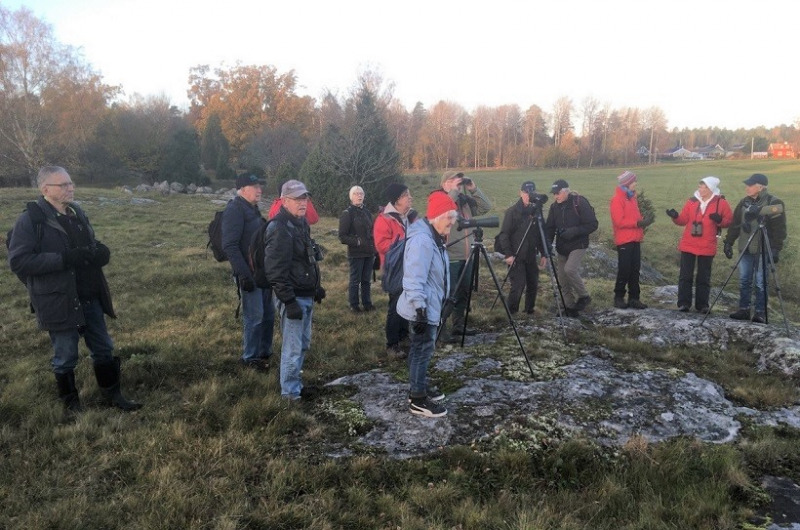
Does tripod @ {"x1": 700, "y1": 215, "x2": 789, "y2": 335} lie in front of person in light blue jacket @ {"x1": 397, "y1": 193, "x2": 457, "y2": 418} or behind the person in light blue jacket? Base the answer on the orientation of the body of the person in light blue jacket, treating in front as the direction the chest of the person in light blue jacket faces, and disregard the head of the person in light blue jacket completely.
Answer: in front

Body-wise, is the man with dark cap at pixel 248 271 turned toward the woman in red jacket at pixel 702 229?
yes

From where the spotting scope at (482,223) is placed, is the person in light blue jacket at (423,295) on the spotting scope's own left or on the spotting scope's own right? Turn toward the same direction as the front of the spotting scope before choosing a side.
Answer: on the spotting scope's own right

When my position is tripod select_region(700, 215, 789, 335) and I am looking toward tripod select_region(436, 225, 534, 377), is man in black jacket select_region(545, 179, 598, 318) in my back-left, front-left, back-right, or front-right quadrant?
front-right

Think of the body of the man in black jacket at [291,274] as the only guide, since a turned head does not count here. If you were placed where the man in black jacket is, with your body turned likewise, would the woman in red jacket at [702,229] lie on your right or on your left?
on your left

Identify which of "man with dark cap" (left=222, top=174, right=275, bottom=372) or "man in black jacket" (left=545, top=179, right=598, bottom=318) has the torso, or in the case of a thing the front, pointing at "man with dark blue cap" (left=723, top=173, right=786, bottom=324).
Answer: "man with dark cap" (left=222, top=174, right=275, bottom=372)

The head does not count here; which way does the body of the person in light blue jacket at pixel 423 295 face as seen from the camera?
to the viewer's right

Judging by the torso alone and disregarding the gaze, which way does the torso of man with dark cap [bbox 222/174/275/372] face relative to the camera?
to the viewer's right

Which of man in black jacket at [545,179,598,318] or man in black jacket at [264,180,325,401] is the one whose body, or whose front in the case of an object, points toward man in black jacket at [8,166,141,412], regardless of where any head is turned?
man in black jacket at [545,179,598,318]

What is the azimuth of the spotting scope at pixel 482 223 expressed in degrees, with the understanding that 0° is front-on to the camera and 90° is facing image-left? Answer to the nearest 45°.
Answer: approximately 270°

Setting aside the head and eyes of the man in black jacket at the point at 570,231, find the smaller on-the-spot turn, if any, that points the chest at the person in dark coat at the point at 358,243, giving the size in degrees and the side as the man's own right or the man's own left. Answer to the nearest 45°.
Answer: approximately 45° to the man's own right

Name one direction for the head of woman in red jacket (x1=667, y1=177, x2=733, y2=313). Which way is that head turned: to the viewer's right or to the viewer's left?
to the viewer's left

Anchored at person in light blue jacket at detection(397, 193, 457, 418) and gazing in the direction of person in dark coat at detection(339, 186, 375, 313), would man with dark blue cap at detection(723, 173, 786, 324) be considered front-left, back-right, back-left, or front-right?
front-right

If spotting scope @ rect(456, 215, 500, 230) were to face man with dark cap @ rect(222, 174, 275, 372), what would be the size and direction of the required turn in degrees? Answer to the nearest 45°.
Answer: approximately 180°
